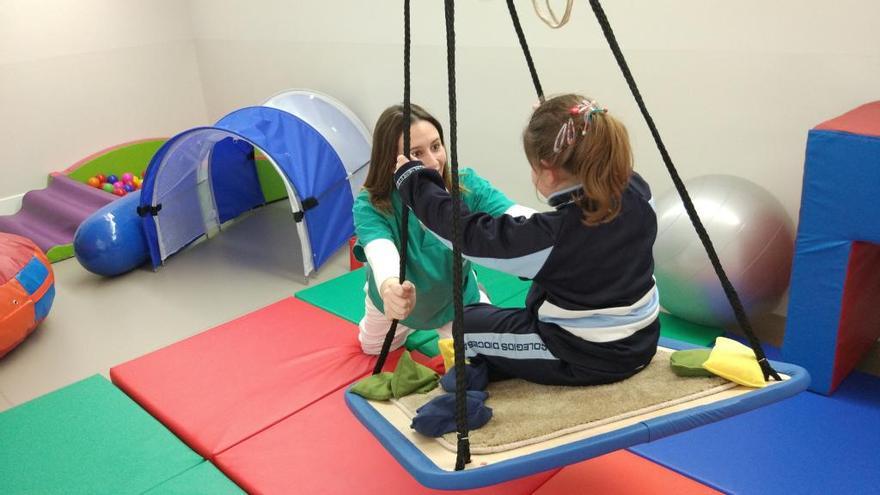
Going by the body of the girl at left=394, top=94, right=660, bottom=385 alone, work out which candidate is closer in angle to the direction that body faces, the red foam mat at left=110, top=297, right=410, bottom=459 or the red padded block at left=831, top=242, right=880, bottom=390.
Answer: the red foam mat

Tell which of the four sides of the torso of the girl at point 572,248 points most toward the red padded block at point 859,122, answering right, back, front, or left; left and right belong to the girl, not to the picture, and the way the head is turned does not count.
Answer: right

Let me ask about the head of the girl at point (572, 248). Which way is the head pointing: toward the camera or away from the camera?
away from the camera

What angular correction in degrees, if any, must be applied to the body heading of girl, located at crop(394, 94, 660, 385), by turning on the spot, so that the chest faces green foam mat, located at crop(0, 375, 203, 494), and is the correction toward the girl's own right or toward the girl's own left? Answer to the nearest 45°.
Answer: approximately 45° to the girl's own left

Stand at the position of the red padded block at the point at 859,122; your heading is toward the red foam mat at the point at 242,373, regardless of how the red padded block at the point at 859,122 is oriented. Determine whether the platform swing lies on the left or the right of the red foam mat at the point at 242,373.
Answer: left

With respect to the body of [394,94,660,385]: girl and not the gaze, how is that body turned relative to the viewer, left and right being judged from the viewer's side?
facing away from the viewer and to the left of the viewer

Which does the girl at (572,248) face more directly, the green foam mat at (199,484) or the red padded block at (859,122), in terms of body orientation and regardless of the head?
the green foam mat

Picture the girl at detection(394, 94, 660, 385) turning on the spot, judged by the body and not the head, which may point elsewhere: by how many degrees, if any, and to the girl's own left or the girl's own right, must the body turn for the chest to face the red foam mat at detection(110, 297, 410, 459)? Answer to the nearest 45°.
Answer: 0° — they already face it

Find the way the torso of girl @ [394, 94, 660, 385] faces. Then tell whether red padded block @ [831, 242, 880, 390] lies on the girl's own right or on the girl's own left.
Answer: on the girl's own right
